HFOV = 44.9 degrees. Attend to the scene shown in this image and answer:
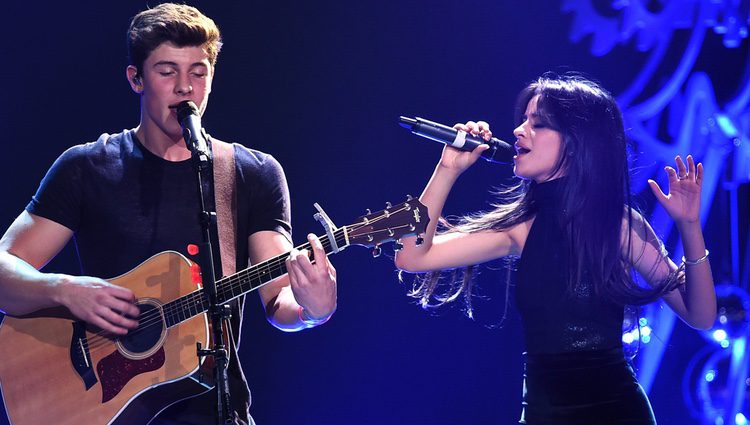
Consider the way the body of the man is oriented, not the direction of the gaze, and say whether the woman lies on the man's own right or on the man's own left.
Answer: on the man's own left

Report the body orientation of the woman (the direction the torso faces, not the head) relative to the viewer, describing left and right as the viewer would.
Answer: facing the viewer and to the left of the viewer

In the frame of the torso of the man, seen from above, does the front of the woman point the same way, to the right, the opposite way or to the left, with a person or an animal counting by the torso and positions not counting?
to the right

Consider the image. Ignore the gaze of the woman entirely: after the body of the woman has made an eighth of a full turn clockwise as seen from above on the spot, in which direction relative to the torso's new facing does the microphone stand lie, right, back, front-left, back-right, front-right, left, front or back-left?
front-left

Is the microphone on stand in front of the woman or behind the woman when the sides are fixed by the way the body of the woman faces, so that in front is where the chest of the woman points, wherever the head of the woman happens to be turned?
in front

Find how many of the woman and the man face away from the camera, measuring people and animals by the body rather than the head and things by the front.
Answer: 0

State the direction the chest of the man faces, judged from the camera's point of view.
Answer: toward the camera

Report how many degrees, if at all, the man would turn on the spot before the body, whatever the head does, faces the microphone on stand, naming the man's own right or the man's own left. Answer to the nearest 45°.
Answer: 0° — they already face it

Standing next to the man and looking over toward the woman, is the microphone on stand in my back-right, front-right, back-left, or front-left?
front-right

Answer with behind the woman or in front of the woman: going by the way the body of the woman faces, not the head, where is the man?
in front

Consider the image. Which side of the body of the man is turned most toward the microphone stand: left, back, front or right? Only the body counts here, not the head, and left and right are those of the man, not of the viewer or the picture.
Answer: front
